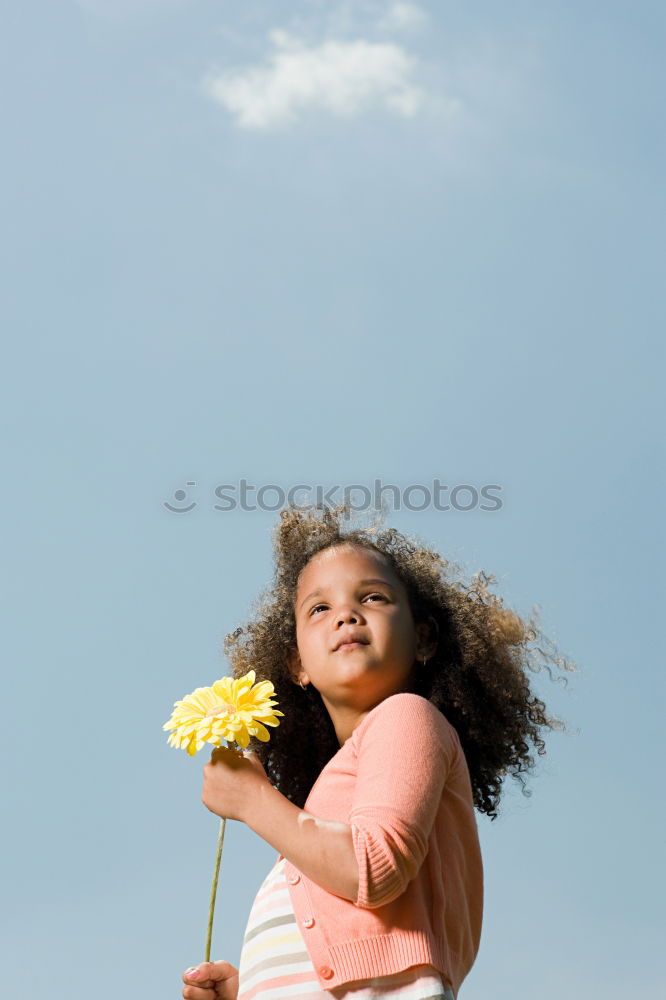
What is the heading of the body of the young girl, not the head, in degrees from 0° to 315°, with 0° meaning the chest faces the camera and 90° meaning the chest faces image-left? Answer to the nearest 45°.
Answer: approximately 45°
